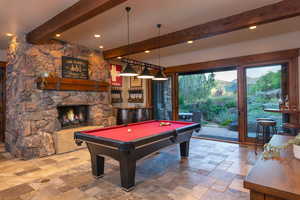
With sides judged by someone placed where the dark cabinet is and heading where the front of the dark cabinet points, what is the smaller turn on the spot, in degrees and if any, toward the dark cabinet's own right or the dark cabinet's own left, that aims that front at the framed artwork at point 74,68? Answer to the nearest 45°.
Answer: approximately 90° to the dark cabinet's own right

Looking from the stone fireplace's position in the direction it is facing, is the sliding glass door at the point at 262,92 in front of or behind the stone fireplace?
in front

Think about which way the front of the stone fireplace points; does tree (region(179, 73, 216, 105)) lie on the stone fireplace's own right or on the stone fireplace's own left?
on the stone fireplace's own left

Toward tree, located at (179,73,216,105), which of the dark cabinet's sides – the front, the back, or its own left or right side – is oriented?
left

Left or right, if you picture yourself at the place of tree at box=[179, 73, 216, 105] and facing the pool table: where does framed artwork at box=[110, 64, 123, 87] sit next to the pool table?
right

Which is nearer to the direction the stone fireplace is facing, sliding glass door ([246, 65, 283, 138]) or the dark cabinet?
the sliding glass door

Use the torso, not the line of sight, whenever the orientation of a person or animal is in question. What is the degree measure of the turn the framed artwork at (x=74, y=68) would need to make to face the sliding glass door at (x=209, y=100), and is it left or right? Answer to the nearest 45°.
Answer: approximately 45° to its left

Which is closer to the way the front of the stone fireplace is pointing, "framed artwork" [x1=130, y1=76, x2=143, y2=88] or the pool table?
the pool table

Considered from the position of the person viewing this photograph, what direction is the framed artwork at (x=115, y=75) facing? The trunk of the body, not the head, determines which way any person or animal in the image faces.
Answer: facing the viewer and to the right of the viewer

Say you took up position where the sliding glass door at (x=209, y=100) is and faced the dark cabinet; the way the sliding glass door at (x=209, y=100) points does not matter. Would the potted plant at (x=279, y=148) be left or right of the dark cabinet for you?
left

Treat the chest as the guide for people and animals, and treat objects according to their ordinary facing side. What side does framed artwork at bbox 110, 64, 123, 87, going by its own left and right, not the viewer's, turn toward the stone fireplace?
right
